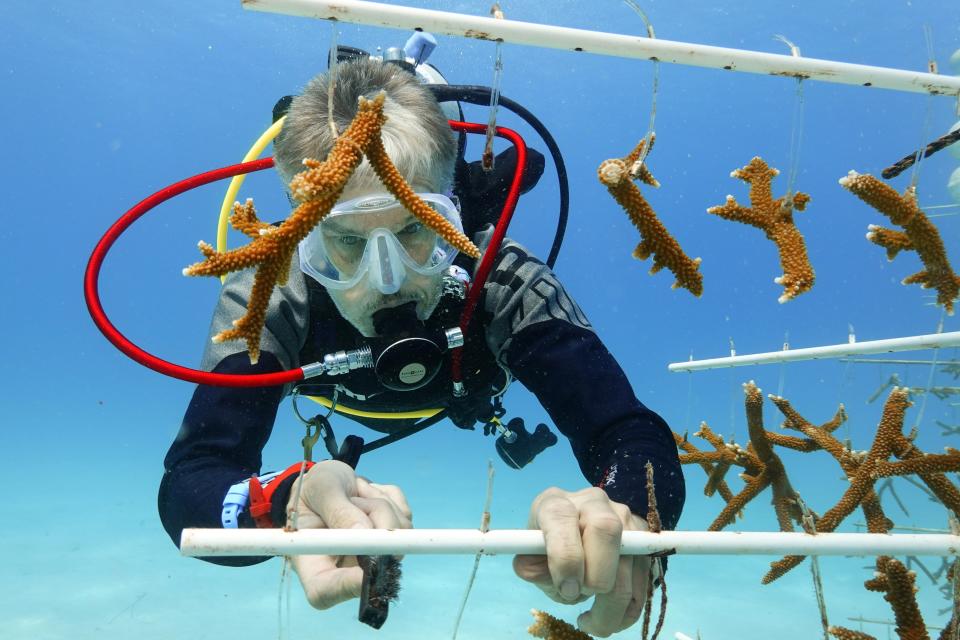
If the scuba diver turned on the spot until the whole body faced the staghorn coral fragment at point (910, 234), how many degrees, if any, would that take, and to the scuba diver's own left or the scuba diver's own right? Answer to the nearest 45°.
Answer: approximately 45° to the scuba diver's own left

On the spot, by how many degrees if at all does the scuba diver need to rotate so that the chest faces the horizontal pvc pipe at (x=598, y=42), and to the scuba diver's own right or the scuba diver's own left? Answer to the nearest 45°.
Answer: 0° — they already face it

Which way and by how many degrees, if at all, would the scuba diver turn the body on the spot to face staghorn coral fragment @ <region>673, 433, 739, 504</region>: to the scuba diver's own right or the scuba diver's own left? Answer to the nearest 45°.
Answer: approximately 135° to the scuba diver's own left

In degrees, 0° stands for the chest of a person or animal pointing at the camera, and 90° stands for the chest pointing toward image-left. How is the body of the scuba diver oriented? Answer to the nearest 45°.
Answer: approximately 0°

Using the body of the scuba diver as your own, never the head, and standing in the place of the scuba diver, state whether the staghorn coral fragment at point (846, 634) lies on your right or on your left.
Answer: on your left

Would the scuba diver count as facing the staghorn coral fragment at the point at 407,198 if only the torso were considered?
yes

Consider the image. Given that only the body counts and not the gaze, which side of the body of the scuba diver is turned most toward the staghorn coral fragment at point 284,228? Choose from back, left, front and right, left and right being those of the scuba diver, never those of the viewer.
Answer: front
